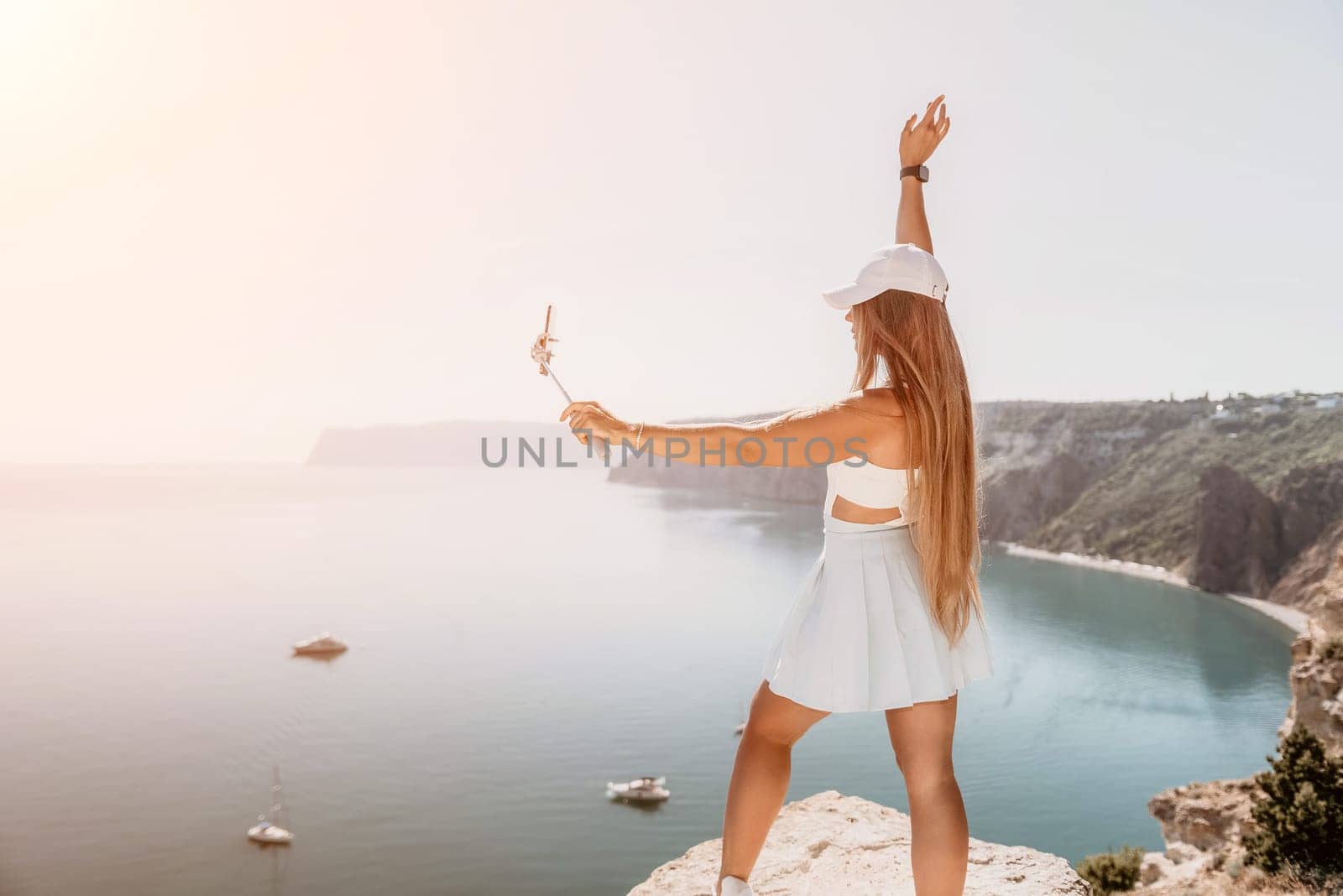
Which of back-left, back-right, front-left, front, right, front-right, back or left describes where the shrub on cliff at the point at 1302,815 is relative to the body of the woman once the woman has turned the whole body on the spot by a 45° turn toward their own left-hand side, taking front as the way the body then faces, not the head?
back-right

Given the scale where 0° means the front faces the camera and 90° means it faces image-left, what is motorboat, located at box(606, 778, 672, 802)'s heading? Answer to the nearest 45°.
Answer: approximately 90°

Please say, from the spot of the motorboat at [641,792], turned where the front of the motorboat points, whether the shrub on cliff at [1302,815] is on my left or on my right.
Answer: on my left

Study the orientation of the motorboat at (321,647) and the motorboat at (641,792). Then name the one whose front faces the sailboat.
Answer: the motorboat at (641,792)

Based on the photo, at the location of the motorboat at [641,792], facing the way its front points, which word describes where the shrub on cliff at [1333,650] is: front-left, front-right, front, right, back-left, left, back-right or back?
back-left

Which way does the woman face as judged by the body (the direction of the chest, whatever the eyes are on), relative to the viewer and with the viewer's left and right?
facing away from the viewer and to the left of the viewer

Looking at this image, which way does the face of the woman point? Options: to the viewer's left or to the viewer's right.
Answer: to the viewer's left

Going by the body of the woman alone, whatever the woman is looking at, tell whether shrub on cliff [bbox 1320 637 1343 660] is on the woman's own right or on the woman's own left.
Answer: on the woman's own right

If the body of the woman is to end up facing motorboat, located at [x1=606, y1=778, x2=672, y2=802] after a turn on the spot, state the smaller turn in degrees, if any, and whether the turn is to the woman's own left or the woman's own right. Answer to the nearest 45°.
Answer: approximately 45° to the woman's own right
